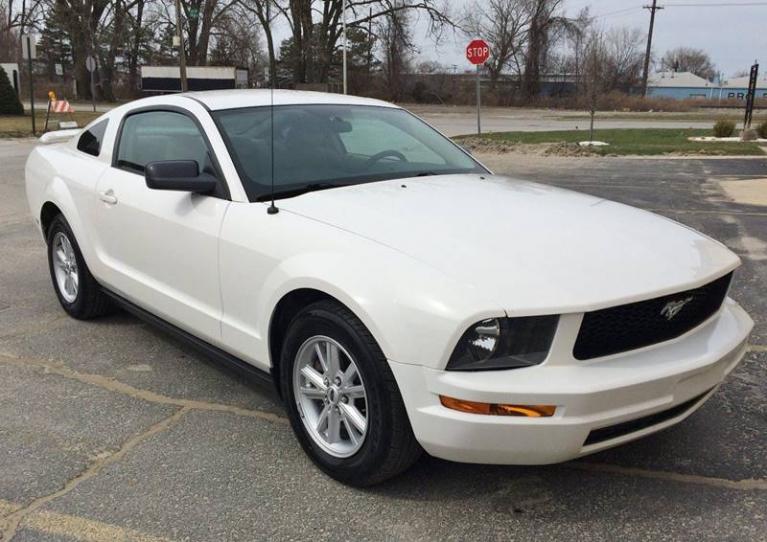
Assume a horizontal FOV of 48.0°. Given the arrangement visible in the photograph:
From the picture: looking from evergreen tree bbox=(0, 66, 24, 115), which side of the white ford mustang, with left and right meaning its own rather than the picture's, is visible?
back

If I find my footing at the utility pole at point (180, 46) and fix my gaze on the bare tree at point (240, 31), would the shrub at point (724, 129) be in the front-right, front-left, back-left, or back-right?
back-right

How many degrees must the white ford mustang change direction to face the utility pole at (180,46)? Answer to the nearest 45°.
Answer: approximately 135° to its left

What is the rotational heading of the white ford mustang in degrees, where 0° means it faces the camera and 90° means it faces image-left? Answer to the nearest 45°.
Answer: approximately 315°

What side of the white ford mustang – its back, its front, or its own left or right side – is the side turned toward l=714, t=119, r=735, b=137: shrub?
left
